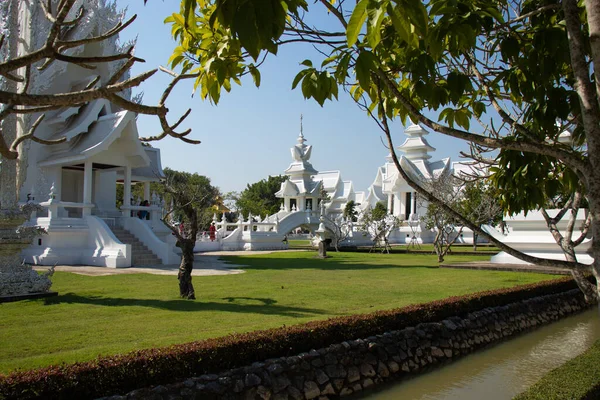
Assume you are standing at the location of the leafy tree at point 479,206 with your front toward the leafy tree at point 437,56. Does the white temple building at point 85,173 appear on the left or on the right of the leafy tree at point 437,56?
right

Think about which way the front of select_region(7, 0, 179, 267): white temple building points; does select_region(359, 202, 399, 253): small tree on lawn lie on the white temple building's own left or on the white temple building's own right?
on the white temple building's own left

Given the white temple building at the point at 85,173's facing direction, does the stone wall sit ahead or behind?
ahead

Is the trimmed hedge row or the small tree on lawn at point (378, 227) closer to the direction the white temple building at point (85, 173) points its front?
the trimmed hedge row

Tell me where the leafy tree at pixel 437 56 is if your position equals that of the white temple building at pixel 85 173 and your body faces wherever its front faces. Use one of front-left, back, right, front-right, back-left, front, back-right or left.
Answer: front-right

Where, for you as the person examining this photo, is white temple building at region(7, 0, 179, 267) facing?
facing the viewer and to the right of the viewer

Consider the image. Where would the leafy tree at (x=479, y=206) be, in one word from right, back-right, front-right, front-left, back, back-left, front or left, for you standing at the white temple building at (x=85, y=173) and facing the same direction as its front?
front-left

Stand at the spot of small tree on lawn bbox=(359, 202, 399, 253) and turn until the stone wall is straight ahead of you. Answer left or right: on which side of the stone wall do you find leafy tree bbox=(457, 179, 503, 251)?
left

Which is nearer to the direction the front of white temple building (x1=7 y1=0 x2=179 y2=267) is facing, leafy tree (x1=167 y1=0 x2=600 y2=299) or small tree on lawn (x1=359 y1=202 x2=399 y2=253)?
the leafy tree

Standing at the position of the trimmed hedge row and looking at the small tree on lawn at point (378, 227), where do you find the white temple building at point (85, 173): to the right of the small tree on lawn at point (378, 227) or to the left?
left
